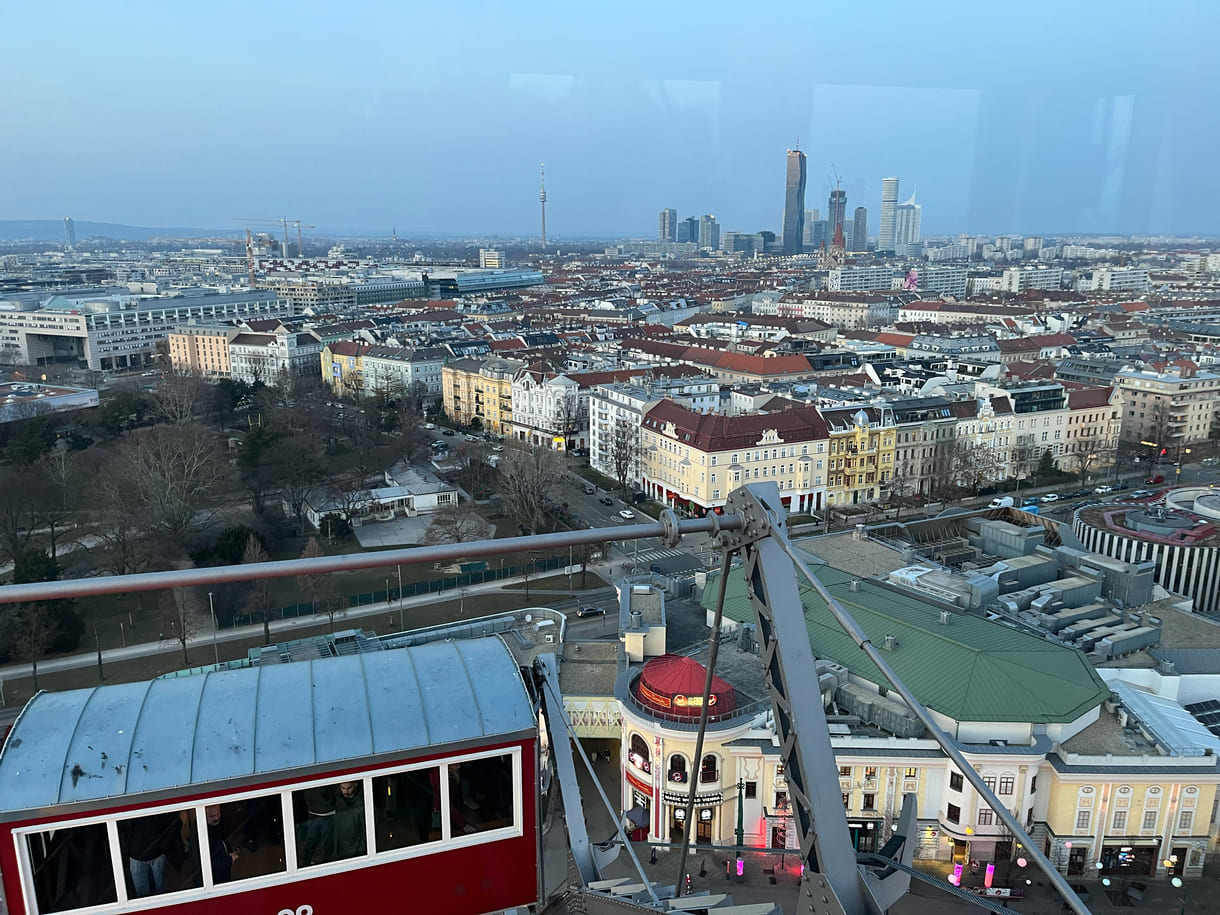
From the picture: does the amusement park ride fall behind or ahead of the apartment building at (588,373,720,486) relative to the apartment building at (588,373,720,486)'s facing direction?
ahead

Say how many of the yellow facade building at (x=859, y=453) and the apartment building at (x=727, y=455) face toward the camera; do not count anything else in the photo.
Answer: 2

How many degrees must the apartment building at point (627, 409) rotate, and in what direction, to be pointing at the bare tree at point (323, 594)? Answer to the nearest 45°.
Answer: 0° — it already faces it

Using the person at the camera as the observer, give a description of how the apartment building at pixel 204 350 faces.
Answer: facing the viewer

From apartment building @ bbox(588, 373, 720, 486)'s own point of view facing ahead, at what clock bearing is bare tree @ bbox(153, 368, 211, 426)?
The bare tree is roughly at 2 o'clock from the apartment building.

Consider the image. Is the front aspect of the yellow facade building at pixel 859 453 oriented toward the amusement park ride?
yes

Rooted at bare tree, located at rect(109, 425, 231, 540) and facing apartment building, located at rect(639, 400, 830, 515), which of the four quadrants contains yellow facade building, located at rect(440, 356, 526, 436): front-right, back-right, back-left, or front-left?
front-left

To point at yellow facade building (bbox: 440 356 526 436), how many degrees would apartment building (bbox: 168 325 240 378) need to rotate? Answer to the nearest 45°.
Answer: approximately 45° to its left

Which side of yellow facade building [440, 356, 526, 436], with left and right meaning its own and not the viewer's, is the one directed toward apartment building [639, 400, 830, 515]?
left

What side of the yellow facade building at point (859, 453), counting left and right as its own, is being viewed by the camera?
front

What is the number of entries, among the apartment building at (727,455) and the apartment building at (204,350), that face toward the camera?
2

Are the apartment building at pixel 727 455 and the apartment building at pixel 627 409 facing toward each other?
no

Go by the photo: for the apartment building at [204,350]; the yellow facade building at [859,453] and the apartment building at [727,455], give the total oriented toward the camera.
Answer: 3

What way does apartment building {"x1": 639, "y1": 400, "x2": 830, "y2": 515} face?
toward the camera

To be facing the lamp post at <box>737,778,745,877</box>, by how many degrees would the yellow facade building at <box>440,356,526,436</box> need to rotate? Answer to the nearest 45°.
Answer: approximately 45° to its left

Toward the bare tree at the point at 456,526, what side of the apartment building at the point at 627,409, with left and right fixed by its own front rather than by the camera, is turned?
front

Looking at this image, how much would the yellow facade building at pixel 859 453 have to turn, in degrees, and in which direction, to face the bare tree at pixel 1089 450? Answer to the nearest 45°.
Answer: approximately 135° to its left

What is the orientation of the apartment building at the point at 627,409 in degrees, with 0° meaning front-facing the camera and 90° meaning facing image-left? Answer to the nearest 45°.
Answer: approximately 45°

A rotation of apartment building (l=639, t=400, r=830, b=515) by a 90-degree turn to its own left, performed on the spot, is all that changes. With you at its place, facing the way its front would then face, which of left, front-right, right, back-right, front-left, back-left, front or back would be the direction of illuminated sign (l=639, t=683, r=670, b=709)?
right

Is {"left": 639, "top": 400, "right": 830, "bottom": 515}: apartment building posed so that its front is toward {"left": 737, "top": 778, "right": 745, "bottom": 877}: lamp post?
yes

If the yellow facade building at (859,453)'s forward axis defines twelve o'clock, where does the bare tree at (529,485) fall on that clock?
The bare tree is roughly at 2 o'clock from the yellow facade building.

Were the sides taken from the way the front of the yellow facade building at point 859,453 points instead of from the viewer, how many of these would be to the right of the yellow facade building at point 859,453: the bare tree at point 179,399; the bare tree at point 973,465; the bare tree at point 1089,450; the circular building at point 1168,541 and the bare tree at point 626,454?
2

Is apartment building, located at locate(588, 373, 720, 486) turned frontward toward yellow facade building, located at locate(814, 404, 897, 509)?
no

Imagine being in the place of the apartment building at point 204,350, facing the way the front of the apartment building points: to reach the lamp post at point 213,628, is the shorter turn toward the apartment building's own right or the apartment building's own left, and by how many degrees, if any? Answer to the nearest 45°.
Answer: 0° — it already faces it
